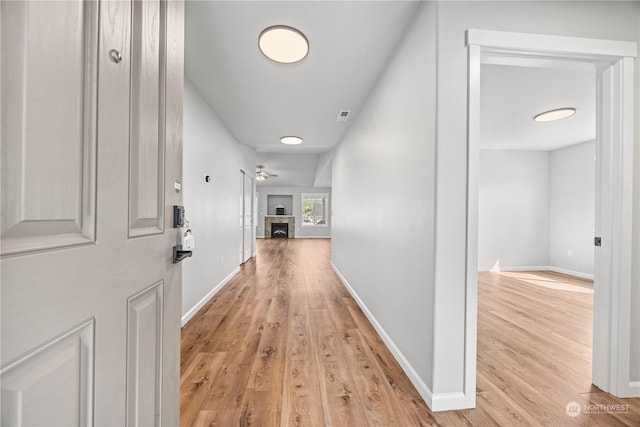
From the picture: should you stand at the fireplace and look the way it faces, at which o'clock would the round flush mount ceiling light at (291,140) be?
The round flush mount ceiling light is roughly at 12 o'clock from the fireplace.

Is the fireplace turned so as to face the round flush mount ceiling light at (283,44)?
yes

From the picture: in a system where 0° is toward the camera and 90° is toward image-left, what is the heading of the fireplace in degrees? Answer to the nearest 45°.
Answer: approximately 0°

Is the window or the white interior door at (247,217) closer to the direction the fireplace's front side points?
the white interior door

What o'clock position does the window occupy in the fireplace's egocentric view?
The window is roughly at 9 o'clock from the fireplace.
